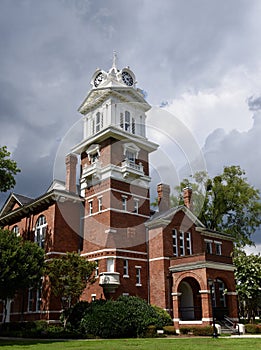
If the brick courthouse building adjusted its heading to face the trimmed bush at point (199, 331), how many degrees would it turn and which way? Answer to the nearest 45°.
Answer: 0° — it already faces it

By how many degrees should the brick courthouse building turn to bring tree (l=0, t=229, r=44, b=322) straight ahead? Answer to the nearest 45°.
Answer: approximately 90° to its right

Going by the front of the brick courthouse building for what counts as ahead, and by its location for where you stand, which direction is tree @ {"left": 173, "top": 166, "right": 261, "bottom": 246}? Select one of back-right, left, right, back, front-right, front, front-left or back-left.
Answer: left

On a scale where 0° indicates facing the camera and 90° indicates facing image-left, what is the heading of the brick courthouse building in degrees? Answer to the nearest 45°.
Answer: approximately 315°

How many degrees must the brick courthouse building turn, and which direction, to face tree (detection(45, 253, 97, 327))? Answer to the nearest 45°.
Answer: approximately 90° to its right

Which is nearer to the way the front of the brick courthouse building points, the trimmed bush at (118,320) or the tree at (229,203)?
the trimmed bush
